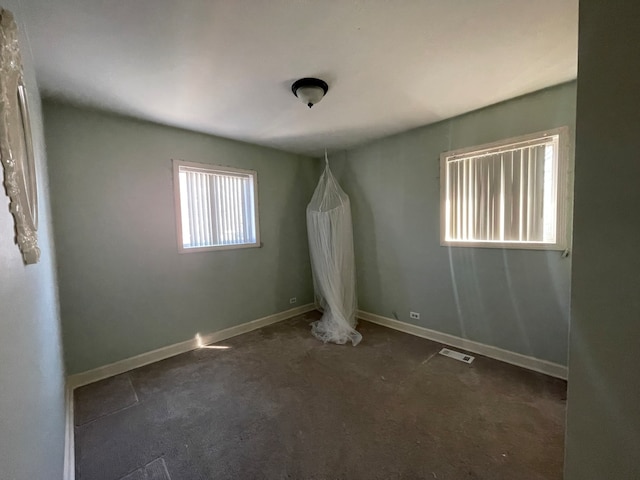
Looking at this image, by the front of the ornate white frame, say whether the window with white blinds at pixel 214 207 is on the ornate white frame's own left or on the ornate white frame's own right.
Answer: on the ornate white frame's own left

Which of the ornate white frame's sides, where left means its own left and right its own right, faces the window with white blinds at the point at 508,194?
front

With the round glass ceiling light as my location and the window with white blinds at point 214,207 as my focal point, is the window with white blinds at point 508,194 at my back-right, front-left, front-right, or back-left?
back-right

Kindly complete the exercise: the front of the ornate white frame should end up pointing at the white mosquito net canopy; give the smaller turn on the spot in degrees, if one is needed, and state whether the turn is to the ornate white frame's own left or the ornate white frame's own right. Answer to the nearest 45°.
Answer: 0° — it already faces it

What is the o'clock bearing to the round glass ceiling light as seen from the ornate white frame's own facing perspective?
The round glass ceiling light is roughly at 12 o'clock from the ornate white frame.

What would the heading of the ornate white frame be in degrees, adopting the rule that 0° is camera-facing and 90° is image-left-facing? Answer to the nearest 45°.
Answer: approximately 270°

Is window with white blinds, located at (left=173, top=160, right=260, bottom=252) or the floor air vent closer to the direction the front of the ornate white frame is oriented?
the floor air vent
